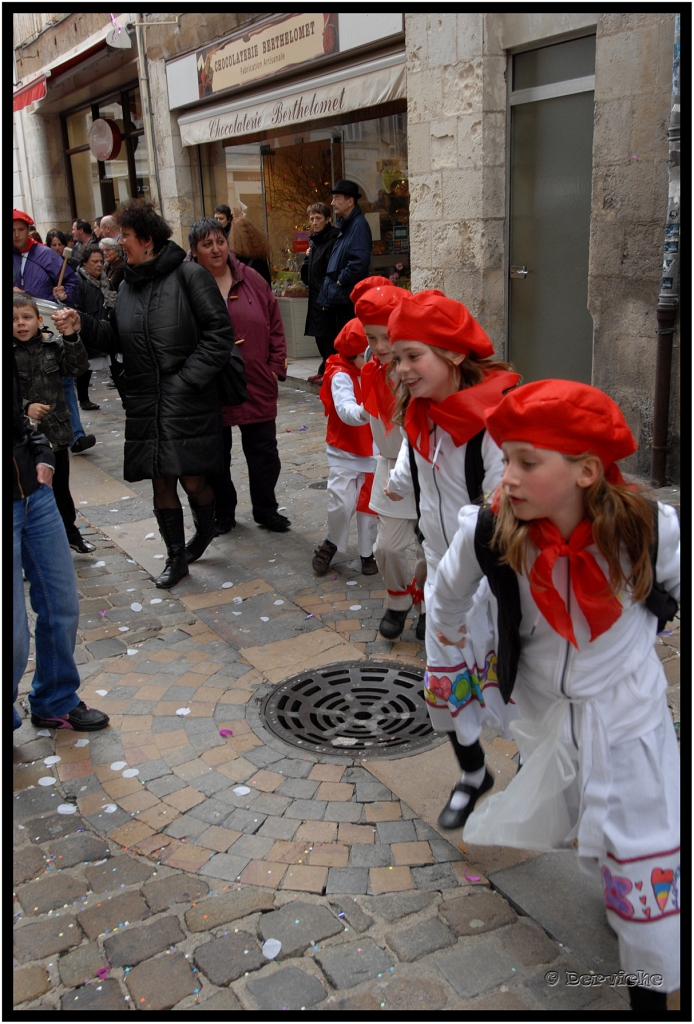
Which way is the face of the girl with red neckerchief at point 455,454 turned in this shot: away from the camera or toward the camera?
toward the camera

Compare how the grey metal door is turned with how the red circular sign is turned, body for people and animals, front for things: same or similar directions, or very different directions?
same or similar directions

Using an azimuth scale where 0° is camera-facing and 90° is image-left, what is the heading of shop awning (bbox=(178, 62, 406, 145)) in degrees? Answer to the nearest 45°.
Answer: approximately 45°

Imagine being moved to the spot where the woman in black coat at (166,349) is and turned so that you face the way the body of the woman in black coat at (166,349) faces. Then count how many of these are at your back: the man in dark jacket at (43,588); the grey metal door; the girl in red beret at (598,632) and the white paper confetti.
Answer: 1

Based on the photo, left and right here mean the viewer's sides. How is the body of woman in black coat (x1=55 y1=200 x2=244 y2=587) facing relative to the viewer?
facing the viewer and to the left of the viewer

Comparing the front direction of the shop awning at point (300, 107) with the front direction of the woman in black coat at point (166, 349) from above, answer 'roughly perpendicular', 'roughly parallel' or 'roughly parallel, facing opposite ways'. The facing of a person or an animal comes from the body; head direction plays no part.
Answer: roughly parallel

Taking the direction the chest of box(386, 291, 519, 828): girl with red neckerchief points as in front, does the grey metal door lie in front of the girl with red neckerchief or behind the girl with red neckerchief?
behind

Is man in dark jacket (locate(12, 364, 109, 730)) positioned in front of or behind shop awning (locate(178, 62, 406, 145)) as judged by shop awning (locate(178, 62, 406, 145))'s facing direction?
in front

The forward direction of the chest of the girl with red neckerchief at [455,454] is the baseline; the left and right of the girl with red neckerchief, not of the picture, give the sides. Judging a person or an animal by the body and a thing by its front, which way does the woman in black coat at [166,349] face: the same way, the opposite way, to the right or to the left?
the same way

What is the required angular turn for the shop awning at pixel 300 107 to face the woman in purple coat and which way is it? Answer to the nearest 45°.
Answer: approximately 45° to its left
